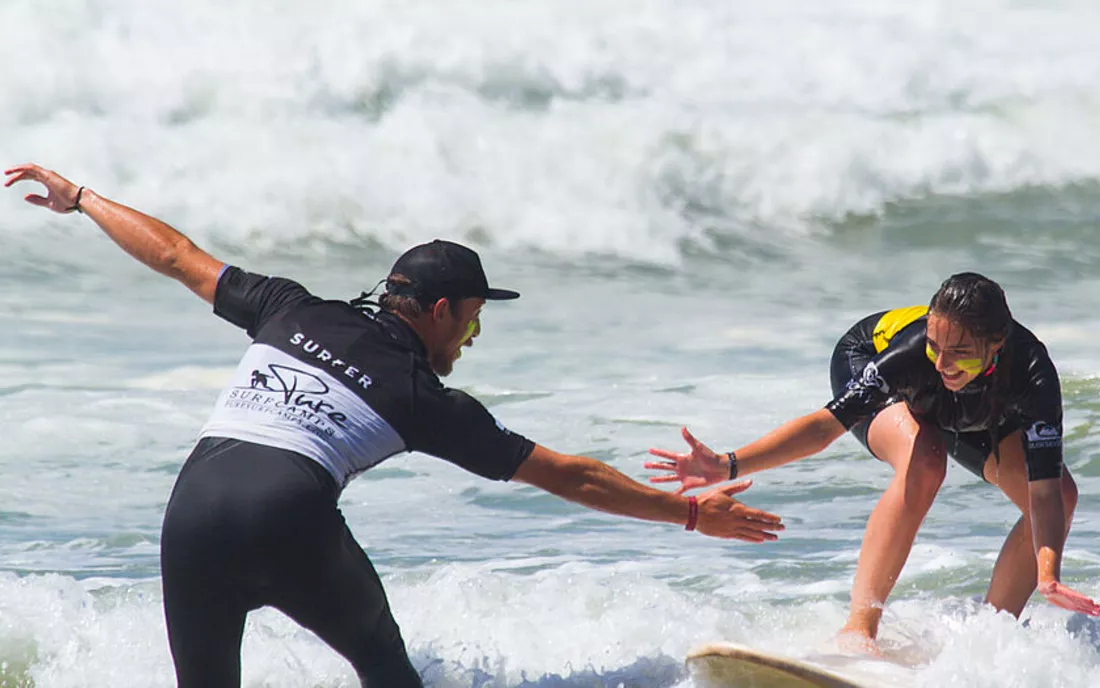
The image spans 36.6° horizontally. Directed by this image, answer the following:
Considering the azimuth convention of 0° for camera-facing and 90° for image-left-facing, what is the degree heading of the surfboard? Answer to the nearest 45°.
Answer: approximately 45°

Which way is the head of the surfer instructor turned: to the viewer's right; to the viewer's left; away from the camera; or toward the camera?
to the viewer's right

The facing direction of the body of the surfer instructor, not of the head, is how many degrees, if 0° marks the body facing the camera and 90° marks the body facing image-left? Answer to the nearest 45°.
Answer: approximately 225°

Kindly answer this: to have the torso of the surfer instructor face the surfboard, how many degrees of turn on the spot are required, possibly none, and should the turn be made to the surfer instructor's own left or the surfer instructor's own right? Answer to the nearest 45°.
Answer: approximately 45° to the surfer instructor's own right

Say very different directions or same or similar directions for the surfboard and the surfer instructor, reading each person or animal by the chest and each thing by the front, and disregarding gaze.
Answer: very different directions

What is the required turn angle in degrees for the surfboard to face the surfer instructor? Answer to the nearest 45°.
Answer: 0° — it already faces them
